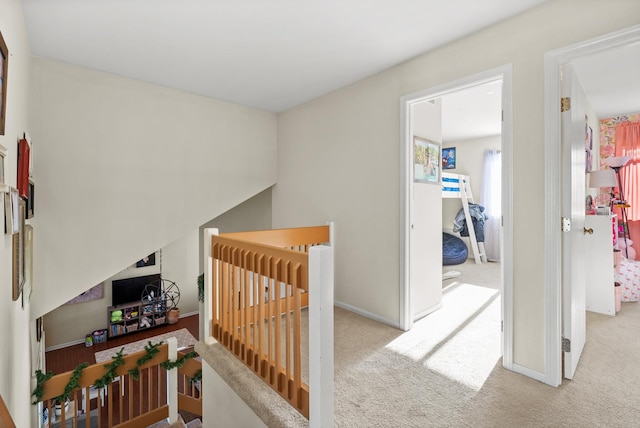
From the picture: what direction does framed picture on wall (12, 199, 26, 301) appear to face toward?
to the viewer's right

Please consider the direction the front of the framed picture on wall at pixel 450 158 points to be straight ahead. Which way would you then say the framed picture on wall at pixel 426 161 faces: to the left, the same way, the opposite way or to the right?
to the left

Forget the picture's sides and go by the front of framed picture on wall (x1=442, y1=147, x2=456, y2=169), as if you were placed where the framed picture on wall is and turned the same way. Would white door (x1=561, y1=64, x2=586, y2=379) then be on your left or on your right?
on your left

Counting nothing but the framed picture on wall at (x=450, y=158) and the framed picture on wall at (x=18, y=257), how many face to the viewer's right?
1

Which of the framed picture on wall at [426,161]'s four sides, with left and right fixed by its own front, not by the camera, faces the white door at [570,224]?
front

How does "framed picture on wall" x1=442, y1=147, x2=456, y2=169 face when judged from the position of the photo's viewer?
facing the viewer and to the left of the viewer

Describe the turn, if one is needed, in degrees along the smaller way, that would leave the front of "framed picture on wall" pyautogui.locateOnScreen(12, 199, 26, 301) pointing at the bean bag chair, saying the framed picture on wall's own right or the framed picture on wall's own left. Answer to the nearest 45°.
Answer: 0° — it already faces it

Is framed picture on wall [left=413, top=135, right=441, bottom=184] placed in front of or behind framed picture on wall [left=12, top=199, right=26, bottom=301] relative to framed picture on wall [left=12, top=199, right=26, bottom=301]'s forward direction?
in front

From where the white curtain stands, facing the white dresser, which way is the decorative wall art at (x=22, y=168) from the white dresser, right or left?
right
